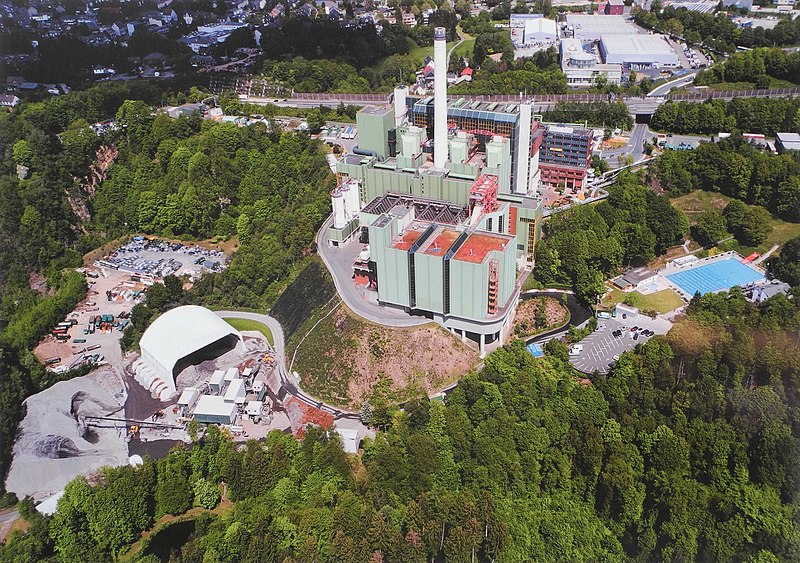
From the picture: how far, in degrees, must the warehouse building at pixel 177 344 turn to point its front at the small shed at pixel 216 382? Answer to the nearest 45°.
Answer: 0° — it already faces it

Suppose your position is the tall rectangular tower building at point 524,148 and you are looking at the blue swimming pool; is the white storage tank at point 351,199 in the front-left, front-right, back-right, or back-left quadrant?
back-right

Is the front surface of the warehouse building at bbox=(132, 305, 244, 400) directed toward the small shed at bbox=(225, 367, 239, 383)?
yes

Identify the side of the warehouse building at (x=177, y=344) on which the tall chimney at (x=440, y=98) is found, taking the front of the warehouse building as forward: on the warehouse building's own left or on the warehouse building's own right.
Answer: on the warehouse building's own left

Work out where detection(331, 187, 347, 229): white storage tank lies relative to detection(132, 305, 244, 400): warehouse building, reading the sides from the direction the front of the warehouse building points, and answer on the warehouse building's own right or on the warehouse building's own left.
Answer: on the warehouse building's own left

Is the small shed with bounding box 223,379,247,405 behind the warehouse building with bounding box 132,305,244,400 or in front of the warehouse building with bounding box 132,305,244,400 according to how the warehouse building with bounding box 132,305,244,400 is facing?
in front

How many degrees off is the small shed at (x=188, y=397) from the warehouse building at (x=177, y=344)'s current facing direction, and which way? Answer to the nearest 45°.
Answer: approximately 45° to its right

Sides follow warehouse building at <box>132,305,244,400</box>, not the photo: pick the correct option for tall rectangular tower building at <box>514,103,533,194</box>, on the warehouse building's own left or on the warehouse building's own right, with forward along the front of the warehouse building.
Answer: on the warehouse building's own left

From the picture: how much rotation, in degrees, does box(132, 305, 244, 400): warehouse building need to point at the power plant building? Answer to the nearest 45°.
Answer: approximately 45° to its left

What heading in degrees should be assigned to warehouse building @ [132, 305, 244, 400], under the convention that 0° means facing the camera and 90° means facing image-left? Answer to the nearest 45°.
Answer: approximately 315°
